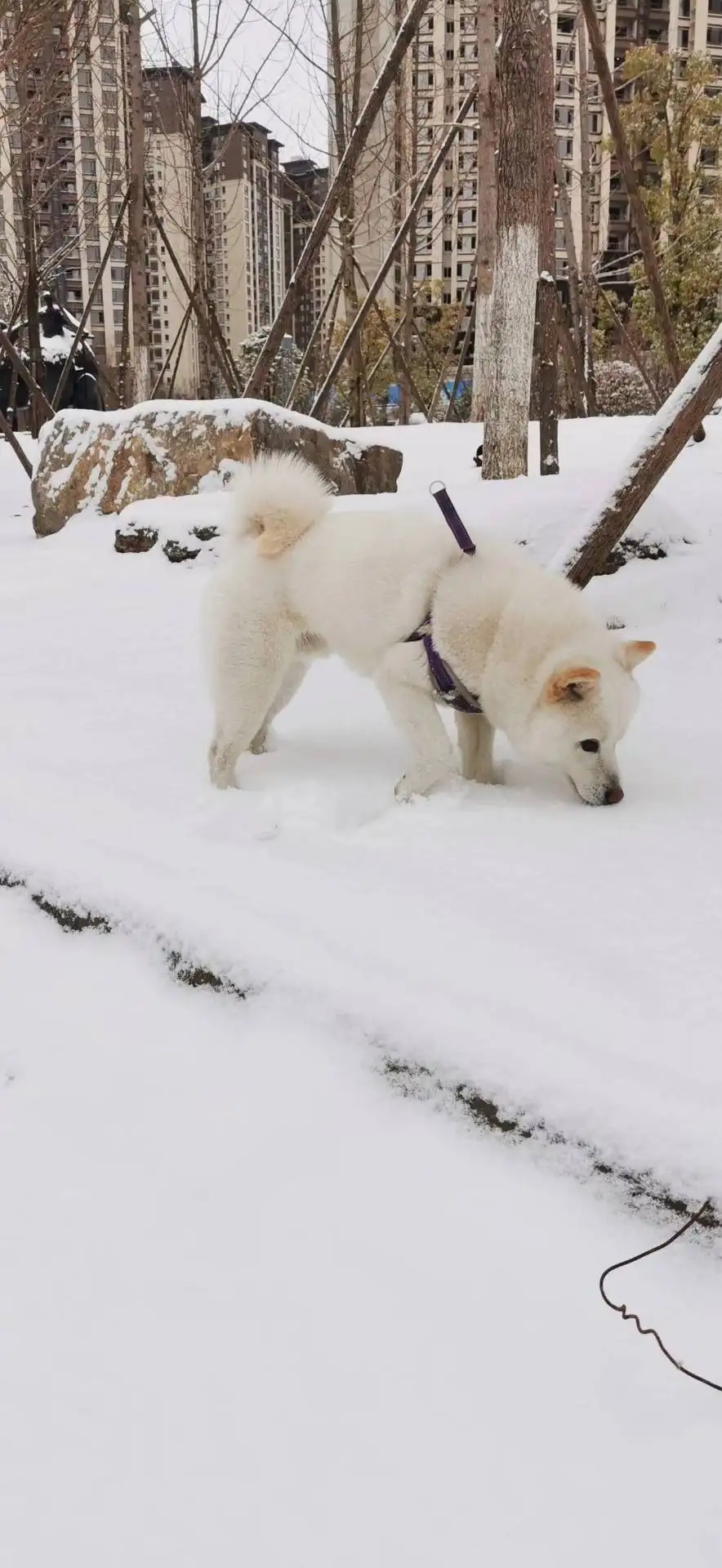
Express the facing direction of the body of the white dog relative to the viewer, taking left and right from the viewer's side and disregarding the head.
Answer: facing to the right of the viewer

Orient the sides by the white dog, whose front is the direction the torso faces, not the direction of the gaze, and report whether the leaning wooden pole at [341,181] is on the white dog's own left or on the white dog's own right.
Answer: on the white dog's own left

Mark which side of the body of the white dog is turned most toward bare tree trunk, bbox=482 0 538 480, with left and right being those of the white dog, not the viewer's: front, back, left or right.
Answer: left

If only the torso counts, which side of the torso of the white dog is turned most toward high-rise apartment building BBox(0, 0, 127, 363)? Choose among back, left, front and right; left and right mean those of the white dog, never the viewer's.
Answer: left

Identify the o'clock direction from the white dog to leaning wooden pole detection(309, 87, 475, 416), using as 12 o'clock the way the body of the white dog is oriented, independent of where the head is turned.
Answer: The leaning wooden pole is roughly at 9 o'clock from the white dog.
